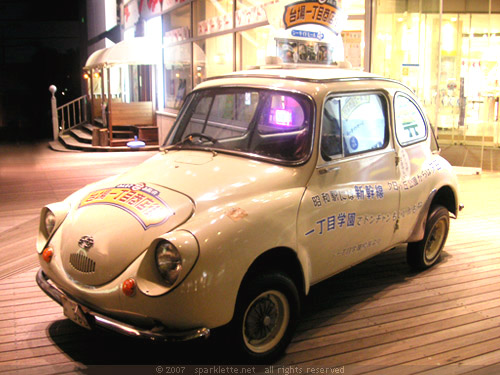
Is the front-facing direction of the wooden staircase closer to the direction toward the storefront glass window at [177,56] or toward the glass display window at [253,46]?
the glass display window

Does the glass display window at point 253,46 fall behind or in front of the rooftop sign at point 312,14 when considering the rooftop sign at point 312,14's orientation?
behind

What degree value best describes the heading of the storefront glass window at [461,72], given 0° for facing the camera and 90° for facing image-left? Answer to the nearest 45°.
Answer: approximately 0°

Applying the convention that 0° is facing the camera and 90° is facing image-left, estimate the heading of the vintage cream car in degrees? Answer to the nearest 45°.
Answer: approximately 45°

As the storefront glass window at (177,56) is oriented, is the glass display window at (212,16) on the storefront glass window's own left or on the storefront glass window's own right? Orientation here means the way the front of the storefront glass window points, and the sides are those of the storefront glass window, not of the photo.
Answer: on the storefront glass window's own left

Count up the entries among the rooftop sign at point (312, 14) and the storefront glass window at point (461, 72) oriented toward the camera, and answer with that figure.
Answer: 2

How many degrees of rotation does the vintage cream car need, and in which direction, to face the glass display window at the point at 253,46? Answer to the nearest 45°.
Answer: approximately 135° to its right
